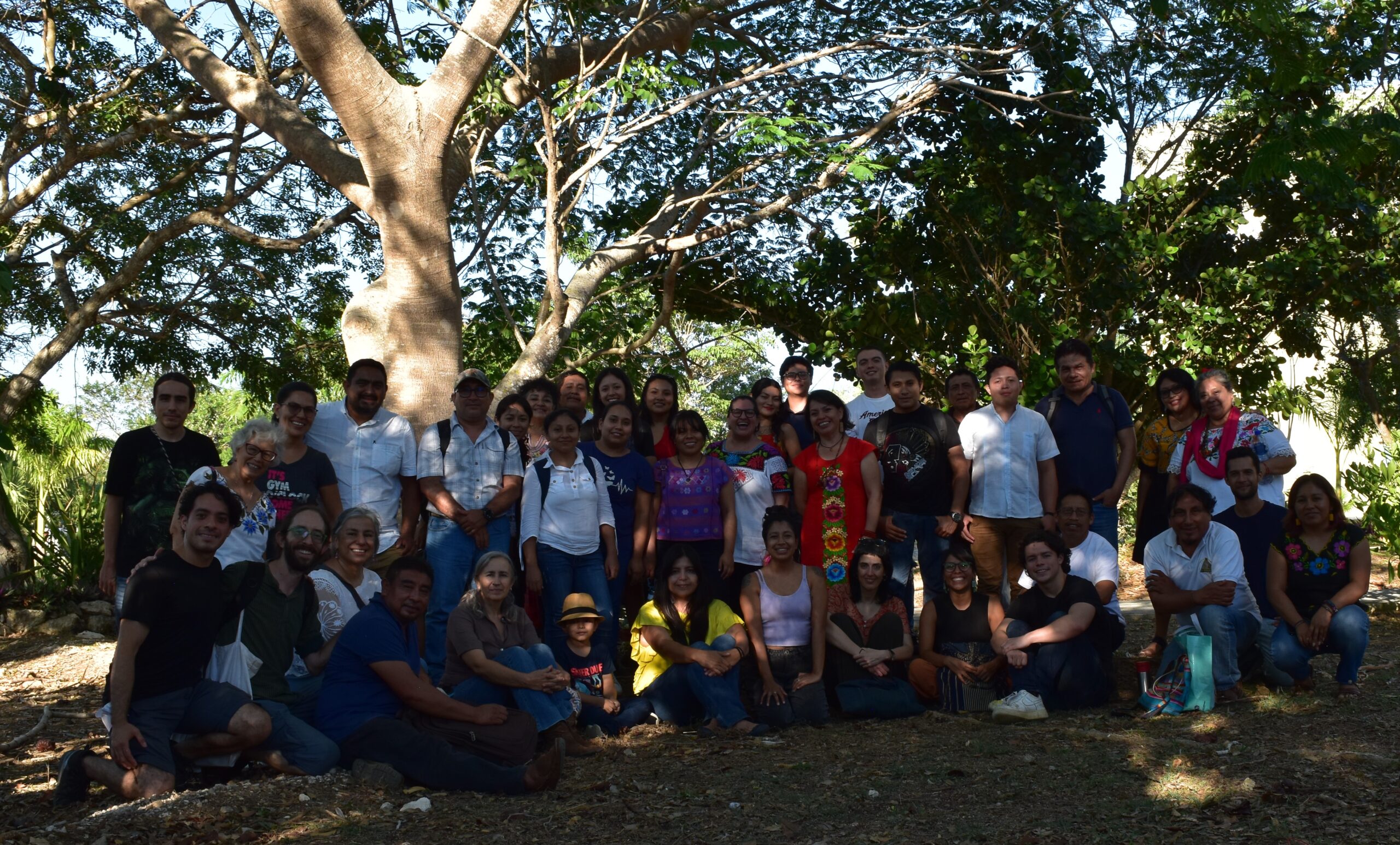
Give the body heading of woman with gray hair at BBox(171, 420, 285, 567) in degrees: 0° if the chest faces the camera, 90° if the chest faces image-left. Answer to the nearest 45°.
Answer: approximately 0°

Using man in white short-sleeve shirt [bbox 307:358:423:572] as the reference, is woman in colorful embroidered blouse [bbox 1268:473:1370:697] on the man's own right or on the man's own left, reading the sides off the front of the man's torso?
on the man's own left

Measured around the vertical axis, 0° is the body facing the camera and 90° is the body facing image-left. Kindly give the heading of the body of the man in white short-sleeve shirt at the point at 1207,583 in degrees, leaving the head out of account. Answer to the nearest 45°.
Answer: approximately 0°

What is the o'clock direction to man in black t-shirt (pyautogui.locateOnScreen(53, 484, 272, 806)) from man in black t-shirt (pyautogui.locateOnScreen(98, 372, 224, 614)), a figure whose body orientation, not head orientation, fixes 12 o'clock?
man in black t-shirt (pyautogui.locateOnScreen(53, 484, 272, 806)) is roughly at 12 o'clock from man in black t-shirt (pyautogui.locateOnScreen(98, 372, 224, 614)).
